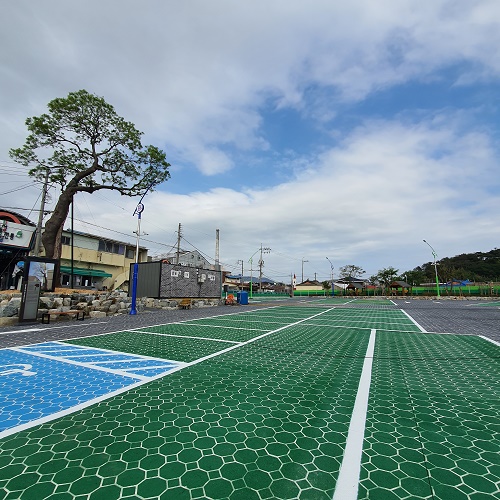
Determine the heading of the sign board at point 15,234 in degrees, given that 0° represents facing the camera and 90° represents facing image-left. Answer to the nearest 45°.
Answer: approximately 315°

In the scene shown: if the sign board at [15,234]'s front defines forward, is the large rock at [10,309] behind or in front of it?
in front

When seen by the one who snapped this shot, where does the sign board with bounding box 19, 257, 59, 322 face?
facing the viewer and to the right of the viewer

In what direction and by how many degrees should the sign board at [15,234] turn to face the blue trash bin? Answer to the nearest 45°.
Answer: approximately 45° to its left

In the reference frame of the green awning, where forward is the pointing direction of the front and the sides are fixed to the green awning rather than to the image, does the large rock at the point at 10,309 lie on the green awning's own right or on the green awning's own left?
on the green awning's own right

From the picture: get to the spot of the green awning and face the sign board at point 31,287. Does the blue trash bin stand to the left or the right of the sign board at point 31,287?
left

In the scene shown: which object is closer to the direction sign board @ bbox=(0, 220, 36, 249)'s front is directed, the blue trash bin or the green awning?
the blue trash bin

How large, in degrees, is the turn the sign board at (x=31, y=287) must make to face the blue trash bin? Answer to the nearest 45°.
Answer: approximately 90° to its left

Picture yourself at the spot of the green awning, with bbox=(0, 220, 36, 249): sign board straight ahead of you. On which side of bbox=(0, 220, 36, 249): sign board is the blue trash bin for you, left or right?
left

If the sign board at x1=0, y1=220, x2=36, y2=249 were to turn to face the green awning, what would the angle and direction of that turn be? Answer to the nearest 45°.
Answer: approximately 90° to its left

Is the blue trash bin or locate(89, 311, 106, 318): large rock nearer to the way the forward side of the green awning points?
the blue trash bin

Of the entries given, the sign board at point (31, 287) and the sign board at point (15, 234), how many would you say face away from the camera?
0

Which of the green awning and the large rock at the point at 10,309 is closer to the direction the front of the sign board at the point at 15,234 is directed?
the large rock
